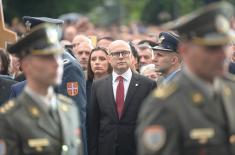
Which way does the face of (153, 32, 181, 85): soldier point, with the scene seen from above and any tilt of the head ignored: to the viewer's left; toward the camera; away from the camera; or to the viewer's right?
to the viewer's left

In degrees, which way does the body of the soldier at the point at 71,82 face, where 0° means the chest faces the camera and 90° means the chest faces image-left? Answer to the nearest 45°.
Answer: approximately 45°

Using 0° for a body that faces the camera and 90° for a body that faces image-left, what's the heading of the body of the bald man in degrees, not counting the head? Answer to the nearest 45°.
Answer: approximately 0°
